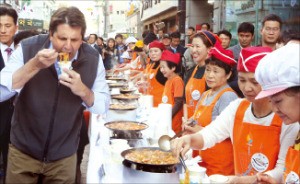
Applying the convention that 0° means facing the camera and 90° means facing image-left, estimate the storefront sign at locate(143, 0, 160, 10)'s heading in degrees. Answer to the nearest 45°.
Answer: approximately 45°

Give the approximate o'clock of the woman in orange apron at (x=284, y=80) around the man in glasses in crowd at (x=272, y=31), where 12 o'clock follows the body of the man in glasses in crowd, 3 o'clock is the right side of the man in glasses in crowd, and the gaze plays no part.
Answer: The woman in orange apron is roughly at 12 o'clock from the man in glasses in crowd.

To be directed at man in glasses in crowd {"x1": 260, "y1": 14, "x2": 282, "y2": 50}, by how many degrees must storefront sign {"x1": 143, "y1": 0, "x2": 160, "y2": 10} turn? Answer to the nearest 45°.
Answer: approximately 45° to its left

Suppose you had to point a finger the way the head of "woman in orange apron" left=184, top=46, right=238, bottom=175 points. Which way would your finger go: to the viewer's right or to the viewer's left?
to the viewer's left

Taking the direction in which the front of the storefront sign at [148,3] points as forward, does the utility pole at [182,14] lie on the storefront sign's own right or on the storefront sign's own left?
on the storefront sign's own left

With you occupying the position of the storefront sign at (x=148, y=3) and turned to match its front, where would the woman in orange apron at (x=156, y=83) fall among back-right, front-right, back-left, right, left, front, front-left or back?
front-left

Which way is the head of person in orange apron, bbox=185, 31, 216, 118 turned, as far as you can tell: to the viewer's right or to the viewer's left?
to the viewer's left

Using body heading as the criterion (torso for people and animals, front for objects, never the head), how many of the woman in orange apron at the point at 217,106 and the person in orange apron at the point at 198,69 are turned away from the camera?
0

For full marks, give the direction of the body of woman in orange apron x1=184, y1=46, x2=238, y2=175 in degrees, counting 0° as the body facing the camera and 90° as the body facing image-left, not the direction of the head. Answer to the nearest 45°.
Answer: approximately 45°
